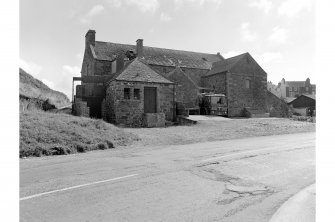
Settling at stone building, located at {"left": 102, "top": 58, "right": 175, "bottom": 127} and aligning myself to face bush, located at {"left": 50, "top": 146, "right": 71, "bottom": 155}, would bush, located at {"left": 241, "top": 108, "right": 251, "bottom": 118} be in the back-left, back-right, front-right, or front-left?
back-left

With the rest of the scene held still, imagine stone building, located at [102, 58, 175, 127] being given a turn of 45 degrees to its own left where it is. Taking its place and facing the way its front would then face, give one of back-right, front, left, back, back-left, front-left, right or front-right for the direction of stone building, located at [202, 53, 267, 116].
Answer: left

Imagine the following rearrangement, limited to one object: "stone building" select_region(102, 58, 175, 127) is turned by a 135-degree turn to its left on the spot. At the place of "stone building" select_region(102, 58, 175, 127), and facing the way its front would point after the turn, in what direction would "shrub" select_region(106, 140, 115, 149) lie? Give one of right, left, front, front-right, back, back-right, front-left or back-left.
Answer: back-right

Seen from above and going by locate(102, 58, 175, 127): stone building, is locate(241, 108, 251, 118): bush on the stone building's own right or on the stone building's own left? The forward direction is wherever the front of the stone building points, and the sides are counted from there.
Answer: on the stone building's own left

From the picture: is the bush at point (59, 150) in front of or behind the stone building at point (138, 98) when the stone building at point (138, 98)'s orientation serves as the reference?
in front

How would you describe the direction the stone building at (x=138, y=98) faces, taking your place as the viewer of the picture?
facing the viewer

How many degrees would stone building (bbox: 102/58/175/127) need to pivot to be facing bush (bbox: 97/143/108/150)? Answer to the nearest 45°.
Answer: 0° — it already faces it
